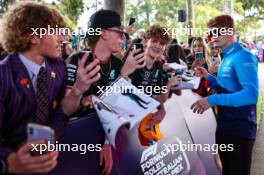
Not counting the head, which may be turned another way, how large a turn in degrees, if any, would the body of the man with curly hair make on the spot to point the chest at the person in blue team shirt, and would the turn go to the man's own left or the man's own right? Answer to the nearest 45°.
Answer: approximately 45° to the man's own left

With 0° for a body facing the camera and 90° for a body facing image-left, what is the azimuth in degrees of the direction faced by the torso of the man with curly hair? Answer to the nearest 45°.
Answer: approximately 315°

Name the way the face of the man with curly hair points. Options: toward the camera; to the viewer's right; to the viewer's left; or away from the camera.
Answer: to the viewer's right
